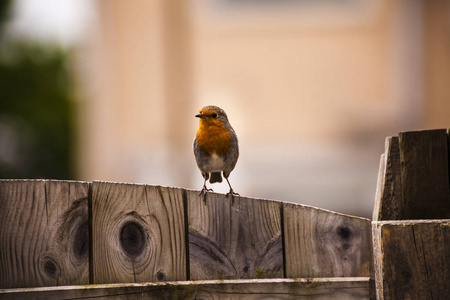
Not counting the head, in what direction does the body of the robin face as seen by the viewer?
toward the camera
